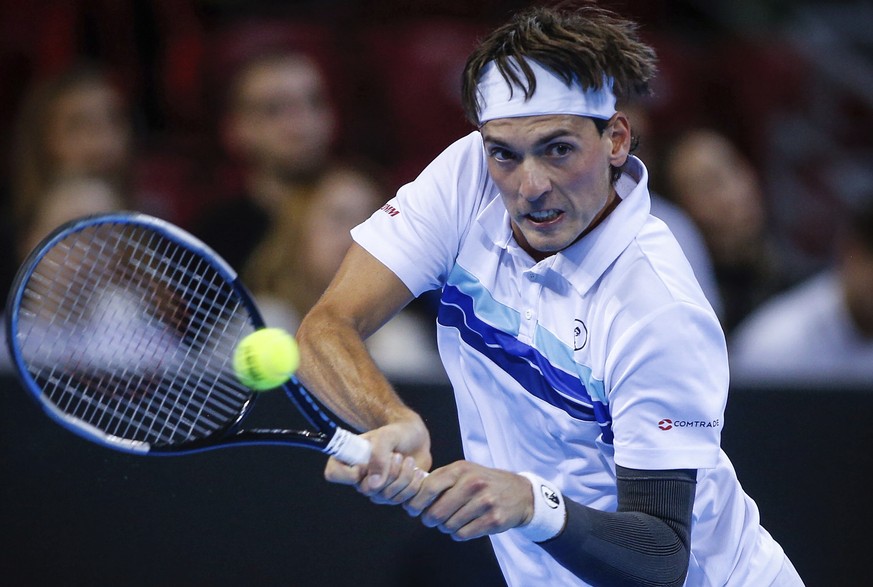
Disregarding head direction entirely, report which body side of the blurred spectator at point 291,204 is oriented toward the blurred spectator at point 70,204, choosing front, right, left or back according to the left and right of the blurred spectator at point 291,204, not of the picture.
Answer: right

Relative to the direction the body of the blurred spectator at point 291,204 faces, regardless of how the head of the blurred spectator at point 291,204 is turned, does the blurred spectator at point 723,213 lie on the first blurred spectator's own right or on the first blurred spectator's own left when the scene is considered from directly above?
on the first blurred spectator's own left

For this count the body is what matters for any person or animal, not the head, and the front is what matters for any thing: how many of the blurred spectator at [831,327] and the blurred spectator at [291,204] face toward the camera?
2

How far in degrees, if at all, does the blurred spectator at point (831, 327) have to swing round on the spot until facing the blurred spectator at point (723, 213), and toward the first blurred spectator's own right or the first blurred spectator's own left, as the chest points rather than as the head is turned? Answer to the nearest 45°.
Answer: approximately 135° to the first blurred spectator's own right

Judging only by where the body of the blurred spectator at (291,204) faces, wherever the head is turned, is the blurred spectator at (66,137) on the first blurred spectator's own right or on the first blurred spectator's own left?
on the first blurred spectator's own right

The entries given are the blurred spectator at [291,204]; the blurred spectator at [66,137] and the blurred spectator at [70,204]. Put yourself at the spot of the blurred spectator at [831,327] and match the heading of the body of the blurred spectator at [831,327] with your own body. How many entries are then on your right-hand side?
3

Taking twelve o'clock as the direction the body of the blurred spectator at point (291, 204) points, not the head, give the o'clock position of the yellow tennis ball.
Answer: The yellow tennis ball is roughly at 12 o'clock from the blurred spectator.

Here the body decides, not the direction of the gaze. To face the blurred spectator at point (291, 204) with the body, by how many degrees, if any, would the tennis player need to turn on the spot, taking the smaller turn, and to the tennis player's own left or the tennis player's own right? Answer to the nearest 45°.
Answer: approximately 90° to the tennis player's own right
